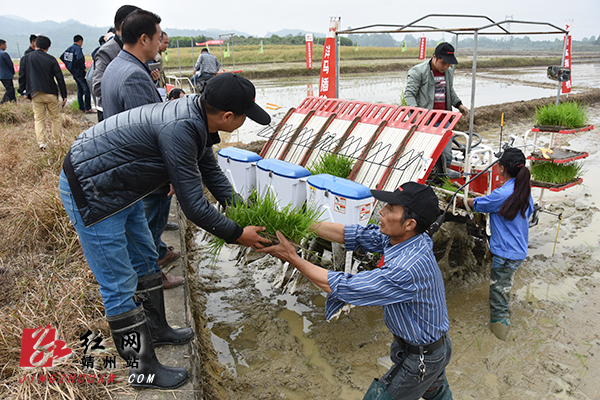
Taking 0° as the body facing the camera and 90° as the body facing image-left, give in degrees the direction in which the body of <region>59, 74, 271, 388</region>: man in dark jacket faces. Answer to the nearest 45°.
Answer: approximately 270°

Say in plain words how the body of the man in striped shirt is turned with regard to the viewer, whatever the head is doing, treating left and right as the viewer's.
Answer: facing to the left of the viewer

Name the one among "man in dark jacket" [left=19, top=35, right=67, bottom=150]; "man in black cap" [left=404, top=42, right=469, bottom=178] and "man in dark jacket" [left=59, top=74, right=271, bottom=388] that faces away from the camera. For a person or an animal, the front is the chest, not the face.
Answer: "man in dark jacket" [left=19, top=35, right=67, bottom=150]

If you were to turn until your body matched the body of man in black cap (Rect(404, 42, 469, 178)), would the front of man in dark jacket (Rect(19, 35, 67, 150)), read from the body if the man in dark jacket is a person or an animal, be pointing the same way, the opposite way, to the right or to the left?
the opposite way

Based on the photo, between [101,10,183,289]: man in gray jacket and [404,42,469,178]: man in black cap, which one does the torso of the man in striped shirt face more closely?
the man in gray jacket

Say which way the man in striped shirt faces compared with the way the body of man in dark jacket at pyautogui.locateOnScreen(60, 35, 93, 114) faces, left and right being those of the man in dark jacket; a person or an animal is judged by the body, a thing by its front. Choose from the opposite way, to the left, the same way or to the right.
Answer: to the left

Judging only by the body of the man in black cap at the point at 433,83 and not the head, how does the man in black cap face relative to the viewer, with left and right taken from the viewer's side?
facing the viewer and to the right of the viewer

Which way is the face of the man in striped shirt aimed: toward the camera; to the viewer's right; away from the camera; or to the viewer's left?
to the viewer's left

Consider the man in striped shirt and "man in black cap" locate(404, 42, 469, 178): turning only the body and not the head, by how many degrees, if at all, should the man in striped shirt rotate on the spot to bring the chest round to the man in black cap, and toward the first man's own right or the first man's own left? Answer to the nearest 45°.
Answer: approximately 90° to the first man's own right

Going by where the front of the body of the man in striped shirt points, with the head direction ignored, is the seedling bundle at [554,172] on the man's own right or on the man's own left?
on the man's own right

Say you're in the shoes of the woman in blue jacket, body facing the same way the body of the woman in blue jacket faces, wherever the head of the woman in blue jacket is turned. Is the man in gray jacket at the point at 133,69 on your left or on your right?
on your left

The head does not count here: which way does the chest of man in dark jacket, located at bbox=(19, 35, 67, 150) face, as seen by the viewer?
away from the camera

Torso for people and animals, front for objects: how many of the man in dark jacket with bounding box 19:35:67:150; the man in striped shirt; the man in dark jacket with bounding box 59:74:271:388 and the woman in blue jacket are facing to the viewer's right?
1

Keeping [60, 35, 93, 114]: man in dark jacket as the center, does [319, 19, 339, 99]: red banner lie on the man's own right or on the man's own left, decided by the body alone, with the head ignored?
on the man's own right

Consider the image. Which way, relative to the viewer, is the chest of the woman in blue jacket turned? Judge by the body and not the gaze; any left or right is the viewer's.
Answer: facing away from the viewer and to the left of the viewer

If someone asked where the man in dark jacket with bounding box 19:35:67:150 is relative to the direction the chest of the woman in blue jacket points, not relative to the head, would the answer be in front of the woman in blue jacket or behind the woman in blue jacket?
in front

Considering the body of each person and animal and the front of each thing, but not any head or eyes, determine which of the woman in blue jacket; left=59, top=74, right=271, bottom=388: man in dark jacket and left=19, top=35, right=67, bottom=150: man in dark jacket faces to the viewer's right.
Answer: left=59, top=74, right=271, bottom=388: man in dark jacket

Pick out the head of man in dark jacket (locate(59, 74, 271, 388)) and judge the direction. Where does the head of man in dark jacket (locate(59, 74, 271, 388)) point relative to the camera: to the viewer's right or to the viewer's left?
to the viewer's right

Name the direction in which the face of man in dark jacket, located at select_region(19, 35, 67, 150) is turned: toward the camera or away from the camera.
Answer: away from the camera
